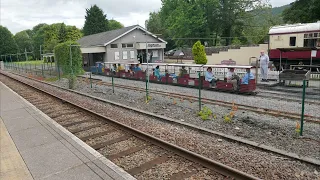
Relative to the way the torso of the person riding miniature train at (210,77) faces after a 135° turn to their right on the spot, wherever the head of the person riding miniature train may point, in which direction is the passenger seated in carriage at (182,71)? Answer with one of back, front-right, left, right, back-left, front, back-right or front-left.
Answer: front-right

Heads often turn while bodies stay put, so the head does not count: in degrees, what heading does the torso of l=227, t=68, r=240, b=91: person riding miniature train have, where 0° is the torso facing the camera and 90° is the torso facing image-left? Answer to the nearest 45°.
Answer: approximately 315°

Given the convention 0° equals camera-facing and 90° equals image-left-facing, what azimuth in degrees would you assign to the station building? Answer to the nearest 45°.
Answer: approximately 315°

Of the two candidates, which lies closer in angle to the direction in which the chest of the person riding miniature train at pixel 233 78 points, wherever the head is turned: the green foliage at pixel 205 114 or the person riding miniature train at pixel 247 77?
the person riding miniature train
